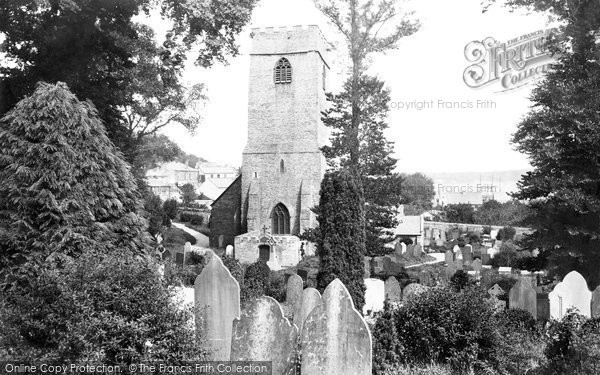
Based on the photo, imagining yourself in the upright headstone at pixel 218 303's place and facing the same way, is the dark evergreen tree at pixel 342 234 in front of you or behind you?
behind

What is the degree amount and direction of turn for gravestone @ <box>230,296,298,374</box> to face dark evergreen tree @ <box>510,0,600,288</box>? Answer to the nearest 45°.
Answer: approximately 135° to its left

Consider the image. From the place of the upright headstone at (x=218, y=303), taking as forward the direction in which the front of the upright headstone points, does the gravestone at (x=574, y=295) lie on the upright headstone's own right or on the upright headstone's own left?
on the upright headstone's own left

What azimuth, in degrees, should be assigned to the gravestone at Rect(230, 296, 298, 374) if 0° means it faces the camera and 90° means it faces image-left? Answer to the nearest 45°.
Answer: approximately 0°

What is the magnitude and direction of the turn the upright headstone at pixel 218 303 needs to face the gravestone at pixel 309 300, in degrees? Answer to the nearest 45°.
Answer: approximately 135° to its left

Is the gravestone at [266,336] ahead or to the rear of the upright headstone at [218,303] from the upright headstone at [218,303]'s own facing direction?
ahead

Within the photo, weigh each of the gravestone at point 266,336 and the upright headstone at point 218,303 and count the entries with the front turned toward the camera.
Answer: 2

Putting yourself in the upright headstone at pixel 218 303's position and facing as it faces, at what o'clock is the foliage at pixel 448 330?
The foliage is roughly at 9 o'clock from the upright headstone.

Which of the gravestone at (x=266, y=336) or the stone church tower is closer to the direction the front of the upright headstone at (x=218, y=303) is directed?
the gravestone

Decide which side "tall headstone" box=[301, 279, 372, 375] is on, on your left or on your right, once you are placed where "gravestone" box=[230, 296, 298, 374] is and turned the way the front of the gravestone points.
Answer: on your left

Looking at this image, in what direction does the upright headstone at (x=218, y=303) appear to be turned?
toward the camera

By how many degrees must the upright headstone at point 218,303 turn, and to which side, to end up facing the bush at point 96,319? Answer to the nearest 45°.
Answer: approximately 45° to its right

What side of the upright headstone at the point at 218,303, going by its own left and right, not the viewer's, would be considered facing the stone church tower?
back
